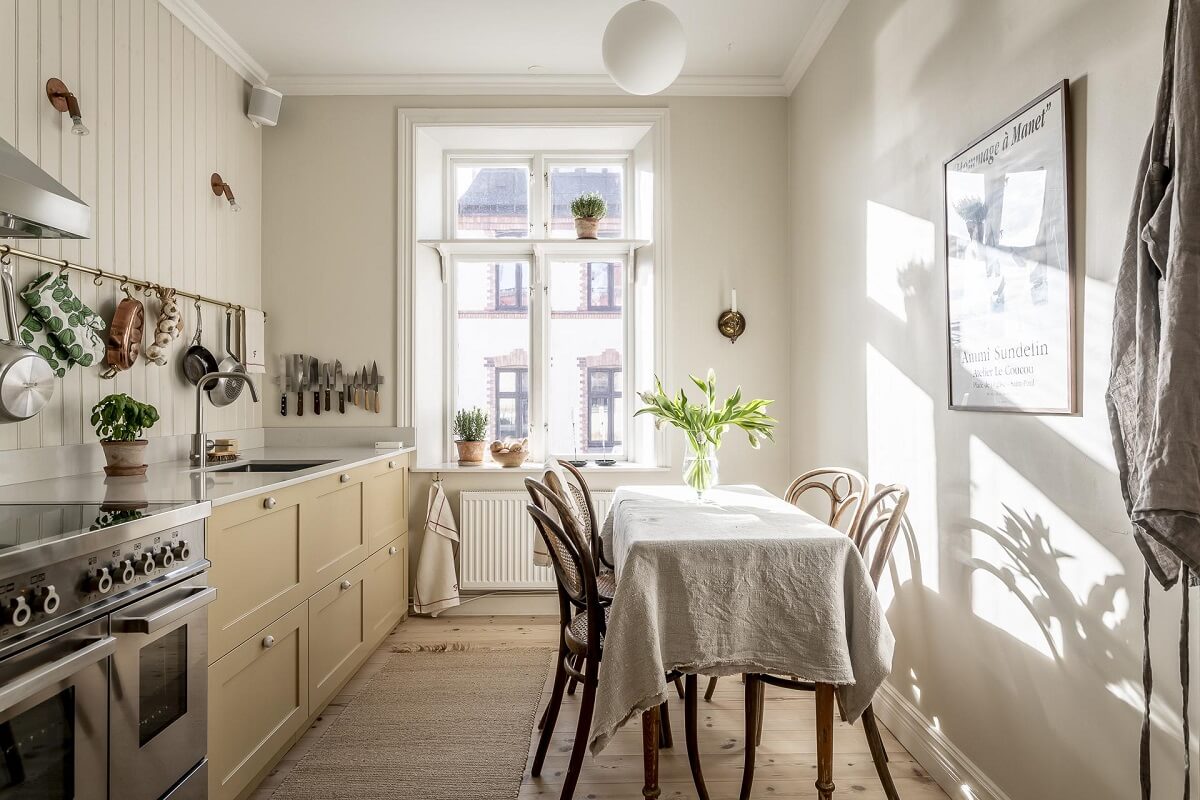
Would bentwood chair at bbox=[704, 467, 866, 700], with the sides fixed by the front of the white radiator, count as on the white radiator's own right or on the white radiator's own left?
on the white radiator's own left

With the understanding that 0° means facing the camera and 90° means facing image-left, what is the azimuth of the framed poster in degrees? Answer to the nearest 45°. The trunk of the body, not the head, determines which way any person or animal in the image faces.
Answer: approximately 45°

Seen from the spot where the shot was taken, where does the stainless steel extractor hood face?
facing the viewer and to the right of the viewer

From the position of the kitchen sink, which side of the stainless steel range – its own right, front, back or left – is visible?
left

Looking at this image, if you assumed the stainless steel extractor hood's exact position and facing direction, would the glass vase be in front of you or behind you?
in front

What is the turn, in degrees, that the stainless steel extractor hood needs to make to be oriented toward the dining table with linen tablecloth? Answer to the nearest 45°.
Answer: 0° — it already faces it

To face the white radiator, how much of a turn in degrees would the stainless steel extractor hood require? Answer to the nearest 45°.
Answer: approximately 90° to its left

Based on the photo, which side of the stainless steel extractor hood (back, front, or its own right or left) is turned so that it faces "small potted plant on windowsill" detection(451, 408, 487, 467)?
left

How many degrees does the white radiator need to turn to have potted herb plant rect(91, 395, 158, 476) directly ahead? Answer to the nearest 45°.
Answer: approximately 45° to its right

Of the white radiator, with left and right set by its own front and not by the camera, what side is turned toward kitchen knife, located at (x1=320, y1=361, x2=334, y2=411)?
right

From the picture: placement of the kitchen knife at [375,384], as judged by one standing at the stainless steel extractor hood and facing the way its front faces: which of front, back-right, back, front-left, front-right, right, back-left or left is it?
left

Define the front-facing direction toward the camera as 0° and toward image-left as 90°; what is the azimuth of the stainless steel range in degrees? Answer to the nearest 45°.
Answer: approximately 315°

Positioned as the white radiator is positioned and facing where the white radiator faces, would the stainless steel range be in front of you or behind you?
in front
